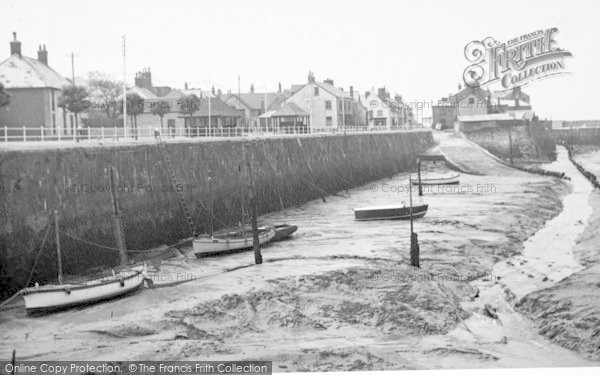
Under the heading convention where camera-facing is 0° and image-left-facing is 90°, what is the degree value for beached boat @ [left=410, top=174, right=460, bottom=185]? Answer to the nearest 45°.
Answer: approximately 270°

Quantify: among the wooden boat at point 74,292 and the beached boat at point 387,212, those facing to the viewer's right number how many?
1

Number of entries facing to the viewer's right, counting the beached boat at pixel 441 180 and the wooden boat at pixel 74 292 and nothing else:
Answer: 1

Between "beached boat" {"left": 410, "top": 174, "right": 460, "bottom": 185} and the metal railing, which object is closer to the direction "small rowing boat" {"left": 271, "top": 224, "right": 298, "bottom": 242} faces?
the beached boat

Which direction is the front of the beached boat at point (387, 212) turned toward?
to the viewer's right

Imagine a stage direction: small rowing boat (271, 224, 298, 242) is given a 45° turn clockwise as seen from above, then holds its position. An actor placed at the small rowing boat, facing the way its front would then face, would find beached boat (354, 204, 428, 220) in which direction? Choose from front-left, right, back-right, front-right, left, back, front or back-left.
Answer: left

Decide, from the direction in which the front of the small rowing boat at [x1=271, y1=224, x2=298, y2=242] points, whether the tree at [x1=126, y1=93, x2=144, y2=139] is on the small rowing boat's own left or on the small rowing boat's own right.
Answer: on the small rowing boat's own left

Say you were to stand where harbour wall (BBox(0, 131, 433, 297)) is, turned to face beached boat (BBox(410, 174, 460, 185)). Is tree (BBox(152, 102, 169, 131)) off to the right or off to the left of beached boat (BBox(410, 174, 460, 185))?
left

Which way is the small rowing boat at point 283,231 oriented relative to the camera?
to the viewer's right
